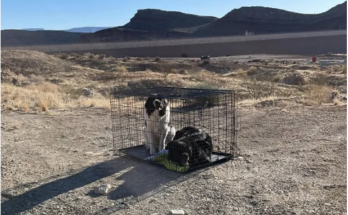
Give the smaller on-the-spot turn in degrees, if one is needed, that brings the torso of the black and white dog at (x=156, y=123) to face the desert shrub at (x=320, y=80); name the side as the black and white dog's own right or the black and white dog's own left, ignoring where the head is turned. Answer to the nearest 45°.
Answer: approximately 180°

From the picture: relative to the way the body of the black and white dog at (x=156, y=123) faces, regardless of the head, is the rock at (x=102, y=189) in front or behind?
in front

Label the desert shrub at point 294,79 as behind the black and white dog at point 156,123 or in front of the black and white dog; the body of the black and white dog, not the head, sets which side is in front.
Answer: behind

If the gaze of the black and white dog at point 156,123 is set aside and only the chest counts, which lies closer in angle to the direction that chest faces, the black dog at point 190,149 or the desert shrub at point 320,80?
the black dog

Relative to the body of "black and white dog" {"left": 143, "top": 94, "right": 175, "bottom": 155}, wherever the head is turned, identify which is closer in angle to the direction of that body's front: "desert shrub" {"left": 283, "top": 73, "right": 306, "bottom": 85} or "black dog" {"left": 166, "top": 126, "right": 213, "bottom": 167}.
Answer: the black dog

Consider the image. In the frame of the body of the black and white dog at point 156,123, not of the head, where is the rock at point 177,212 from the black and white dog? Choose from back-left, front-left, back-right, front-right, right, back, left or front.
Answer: front-left

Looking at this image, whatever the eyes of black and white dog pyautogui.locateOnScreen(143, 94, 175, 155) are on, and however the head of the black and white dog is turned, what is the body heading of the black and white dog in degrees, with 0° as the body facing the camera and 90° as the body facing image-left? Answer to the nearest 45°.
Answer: approximately 45°

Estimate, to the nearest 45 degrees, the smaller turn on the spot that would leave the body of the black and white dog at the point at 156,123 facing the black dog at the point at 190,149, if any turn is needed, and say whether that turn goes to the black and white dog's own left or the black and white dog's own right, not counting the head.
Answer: approximately 90° to the black and white dog's own left
